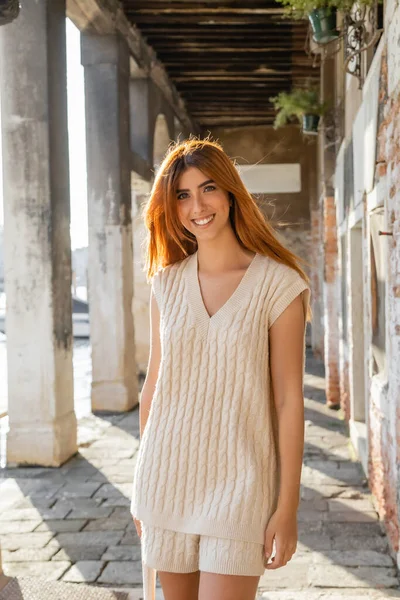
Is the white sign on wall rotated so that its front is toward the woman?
yes

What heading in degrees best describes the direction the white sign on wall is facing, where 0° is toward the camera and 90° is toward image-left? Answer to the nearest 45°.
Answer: approximately 0°

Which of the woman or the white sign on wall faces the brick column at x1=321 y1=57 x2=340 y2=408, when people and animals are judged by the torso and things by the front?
the white sign on wall

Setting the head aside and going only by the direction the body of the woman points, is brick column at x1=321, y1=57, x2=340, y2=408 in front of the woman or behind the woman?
behind

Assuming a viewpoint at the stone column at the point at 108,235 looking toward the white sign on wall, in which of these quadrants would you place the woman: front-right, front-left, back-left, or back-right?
back-right

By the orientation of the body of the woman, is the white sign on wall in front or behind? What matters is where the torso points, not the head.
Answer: behind

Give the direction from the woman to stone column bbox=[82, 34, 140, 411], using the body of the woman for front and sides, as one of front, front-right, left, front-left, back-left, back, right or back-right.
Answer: back-right

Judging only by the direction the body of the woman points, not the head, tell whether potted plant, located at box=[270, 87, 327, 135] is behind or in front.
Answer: behind
